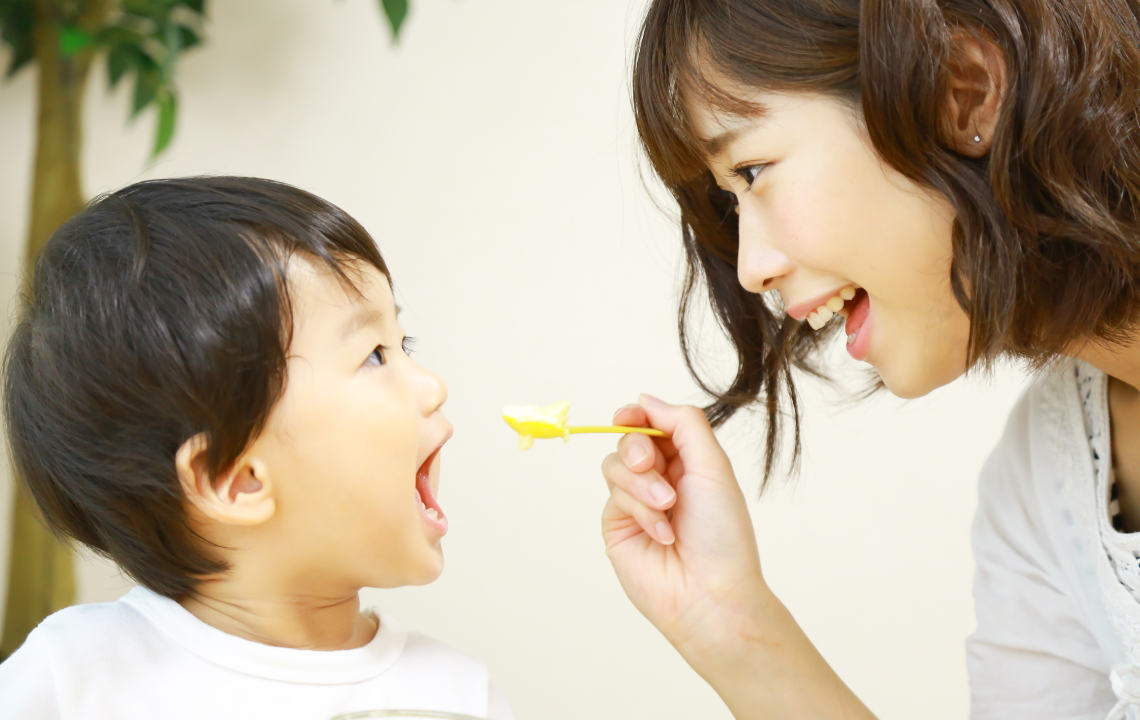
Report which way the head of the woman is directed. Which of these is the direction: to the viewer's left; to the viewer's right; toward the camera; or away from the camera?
to the viewer's left

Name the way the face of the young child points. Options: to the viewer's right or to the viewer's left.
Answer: to the viewer's right

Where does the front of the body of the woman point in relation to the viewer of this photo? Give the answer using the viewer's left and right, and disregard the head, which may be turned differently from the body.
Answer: facing the viewer and to the left of the viewer

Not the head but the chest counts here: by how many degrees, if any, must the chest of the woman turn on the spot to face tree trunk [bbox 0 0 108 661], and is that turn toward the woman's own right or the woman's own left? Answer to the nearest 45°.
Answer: approximately 45° to the woman's own right

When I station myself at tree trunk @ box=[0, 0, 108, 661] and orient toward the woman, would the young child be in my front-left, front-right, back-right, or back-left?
front-right

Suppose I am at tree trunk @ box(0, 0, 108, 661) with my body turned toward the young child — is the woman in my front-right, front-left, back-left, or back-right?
front-left
